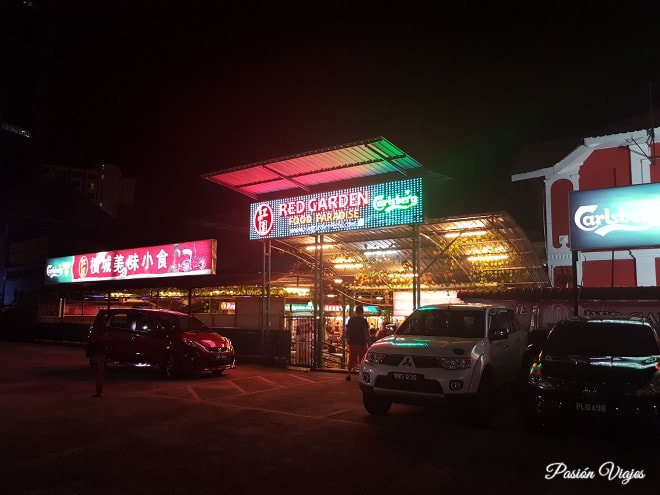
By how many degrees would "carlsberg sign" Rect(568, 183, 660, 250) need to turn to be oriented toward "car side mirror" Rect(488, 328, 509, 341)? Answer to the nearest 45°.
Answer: approximately 45° to its right

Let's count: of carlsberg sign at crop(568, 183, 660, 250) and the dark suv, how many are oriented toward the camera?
2

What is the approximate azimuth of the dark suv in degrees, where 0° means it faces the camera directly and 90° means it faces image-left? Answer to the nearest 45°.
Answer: approximately 0°

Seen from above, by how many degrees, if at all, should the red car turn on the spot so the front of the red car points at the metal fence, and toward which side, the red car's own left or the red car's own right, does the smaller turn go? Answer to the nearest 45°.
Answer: approximately 45° to the red car's own left

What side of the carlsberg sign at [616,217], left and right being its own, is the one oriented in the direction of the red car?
right

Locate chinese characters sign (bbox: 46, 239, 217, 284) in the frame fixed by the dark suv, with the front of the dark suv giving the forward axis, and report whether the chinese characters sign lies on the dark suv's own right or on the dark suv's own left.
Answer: on the dark suv's own right

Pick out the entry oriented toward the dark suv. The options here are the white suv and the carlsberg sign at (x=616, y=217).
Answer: the carlsberg sign

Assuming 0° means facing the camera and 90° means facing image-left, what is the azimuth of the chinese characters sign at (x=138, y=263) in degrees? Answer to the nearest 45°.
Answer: approximately 45°

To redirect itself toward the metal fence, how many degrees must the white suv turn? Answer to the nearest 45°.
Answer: approximately 90° to its right

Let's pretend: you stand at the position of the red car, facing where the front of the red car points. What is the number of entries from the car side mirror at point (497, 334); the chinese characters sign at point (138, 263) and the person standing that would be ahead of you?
2

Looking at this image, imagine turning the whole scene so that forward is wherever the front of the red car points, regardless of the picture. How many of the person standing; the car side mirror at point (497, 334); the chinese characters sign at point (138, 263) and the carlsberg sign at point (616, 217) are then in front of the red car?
3

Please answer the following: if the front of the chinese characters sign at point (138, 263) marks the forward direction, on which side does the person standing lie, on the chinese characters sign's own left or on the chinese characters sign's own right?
on the chinese characters sign's own left
